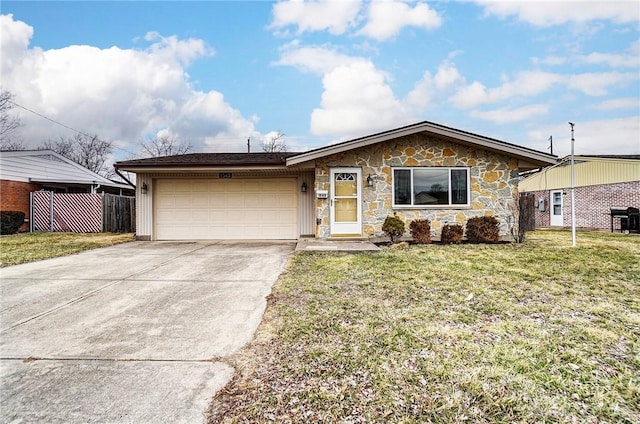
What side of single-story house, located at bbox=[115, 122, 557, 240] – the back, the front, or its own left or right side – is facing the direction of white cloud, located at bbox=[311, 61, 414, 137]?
back

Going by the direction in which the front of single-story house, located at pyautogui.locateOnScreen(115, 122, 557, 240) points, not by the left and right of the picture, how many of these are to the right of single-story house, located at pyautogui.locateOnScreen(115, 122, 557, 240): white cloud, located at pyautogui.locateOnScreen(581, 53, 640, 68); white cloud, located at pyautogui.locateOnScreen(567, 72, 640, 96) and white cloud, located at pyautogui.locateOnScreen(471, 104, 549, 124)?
0

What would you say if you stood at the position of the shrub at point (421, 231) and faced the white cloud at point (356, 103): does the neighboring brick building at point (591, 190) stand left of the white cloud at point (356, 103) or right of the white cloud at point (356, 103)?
right

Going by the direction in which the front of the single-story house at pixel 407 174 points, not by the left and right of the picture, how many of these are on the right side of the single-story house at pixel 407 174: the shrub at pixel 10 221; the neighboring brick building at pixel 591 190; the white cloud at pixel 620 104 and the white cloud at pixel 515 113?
1

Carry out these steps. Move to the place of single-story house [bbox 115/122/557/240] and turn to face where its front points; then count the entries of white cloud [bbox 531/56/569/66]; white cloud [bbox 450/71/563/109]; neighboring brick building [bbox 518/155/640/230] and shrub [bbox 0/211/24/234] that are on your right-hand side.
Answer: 1

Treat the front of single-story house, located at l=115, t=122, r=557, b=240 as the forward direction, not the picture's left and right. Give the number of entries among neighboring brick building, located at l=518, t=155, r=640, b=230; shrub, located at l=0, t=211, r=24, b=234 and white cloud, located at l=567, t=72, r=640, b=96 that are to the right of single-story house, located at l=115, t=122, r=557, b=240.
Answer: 1

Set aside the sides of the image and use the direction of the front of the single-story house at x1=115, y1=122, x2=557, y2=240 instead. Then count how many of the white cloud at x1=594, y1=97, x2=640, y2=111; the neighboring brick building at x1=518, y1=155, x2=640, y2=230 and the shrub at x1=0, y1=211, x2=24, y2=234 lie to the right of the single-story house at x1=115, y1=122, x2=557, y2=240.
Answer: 1

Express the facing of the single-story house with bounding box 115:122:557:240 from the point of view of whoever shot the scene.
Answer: facing the viewer

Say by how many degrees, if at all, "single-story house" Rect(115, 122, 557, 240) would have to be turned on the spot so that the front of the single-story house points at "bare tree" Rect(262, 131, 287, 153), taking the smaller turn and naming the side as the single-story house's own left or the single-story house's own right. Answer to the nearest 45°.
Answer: approximately 180°

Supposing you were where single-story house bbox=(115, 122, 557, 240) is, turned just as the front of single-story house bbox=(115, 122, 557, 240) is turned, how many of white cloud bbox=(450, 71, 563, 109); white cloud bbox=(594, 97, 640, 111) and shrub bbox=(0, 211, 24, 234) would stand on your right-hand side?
1

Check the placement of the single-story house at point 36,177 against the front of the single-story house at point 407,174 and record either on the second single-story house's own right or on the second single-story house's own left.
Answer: on the second single-story house's own right

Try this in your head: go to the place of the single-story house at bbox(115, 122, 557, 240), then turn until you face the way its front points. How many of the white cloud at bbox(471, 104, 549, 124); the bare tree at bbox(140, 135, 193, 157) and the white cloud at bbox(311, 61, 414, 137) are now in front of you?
0

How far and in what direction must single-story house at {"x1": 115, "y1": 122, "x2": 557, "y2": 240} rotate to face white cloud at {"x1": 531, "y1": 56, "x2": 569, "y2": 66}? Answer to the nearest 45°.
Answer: approximately 135° to its left

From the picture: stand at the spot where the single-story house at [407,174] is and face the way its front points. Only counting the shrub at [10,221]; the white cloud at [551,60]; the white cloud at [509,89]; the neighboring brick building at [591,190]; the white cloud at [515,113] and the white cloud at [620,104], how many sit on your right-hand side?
1
